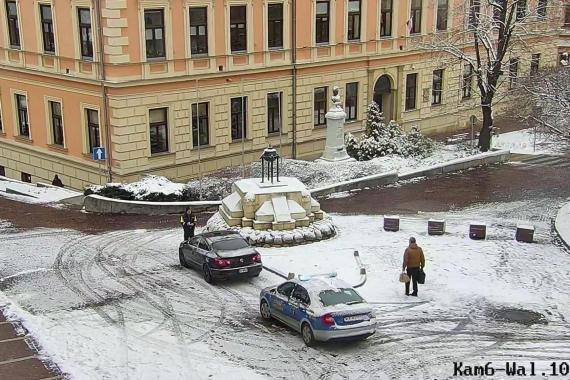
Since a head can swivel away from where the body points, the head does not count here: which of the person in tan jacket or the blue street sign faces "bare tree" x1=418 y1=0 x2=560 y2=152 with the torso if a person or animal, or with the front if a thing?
the person in tan jacket

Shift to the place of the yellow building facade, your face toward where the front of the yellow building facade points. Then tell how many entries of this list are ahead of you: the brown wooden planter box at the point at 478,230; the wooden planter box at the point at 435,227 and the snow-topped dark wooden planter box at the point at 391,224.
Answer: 3

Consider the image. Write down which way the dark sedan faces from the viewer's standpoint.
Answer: facing away from the viewer and to the left of the viewer

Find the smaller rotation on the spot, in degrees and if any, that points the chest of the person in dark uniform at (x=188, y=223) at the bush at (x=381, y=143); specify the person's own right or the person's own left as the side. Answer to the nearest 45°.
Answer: approximately 135° to the person's own left

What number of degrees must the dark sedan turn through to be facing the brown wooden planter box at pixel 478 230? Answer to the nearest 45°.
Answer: approximately 135° to its right

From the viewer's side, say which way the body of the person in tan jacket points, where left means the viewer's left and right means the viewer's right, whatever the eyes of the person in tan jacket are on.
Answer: facing away from the viewer

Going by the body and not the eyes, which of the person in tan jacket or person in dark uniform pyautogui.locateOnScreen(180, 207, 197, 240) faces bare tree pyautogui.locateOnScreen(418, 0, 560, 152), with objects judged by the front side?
the person in tan jacket

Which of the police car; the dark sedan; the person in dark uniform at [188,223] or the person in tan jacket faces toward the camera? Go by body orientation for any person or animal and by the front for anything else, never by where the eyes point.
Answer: the person in dark uniform

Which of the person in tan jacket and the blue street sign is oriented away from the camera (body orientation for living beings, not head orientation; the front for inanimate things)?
the person in tan jacket

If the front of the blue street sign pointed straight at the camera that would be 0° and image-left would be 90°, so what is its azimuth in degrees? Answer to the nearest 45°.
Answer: approximately 0°

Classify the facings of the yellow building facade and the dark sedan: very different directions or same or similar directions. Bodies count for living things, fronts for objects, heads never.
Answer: very different directions

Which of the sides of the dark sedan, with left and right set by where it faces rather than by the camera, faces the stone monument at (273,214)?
right
